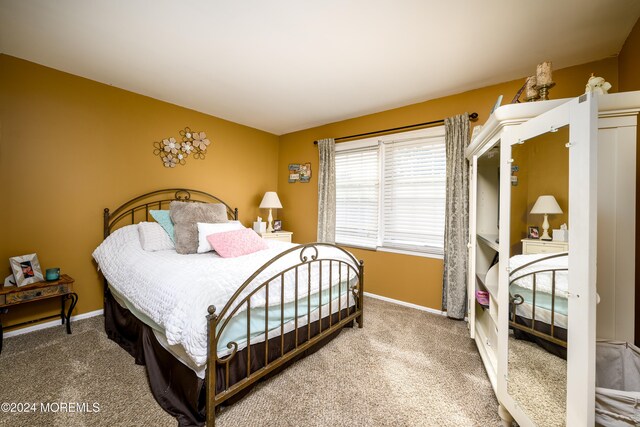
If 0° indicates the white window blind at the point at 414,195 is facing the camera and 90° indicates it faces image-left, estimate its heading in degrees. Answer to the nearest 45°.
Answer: approximately 45°

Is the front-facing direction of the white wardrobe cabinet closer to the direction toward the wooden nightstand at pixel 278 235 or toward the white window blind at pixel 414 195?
the wooden nightstand

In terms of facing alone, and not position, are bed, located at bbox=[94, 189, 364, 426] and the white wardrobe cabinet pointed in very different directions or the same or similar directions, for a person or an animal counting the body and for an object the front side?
very different directions

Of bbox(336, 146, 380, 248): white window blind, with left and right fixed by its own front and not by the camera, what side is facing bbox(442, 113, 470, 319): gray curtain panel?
left

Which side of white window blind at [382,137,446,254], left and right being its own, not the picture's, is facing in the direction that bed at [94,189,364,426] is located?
front

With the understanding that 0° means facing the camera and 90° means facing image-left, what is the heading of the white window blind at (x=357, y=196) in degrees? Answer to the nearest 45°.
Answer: approximately 45°

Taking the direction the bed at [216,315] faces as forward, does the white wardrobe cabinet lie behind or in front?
in front

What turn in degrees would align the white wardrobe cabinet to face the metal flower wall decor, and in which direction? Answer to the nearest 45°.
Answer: approximately 45° to its right

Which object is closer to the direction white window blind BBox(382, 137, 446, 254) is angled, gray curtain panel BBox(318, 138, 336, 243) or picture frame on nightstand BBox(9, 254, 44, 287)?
the picture frame on nightstand

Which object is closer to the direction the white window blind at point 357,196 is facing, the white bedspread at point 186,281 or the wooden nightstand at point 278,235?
the white bedspread

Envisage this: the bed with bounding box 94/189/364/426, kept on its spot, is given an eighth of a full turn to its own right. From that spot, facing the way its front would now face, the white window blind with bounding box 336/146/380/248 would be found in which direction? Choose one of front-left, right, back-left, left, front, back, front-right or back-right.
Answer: back-left

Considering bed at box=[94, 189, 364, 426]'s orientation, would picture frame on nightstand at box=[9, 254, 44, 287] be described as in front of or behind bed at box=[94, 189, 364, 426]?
behind

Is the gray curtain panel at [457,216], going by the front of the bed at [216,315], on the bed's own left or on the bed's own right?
on the bed's own left
